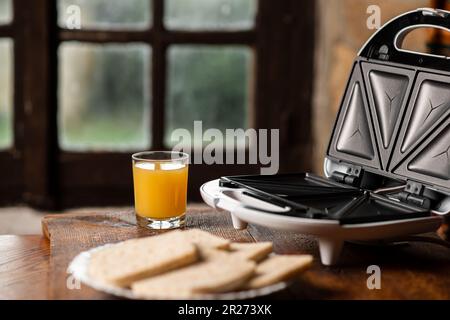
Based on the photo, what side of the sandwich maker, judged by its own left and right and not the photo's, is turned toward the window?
right

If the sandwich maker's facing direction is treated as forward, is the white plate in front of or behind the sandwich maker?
in front

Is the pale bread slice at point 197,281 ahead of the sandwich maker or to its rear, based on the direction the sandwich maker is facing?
ahead

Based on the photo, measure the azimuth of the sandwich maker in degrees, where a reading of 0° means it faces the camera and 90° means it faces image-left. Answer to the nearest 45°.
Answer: approximately 45°

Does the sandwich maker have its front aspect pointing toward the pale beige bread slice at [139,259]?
yes
